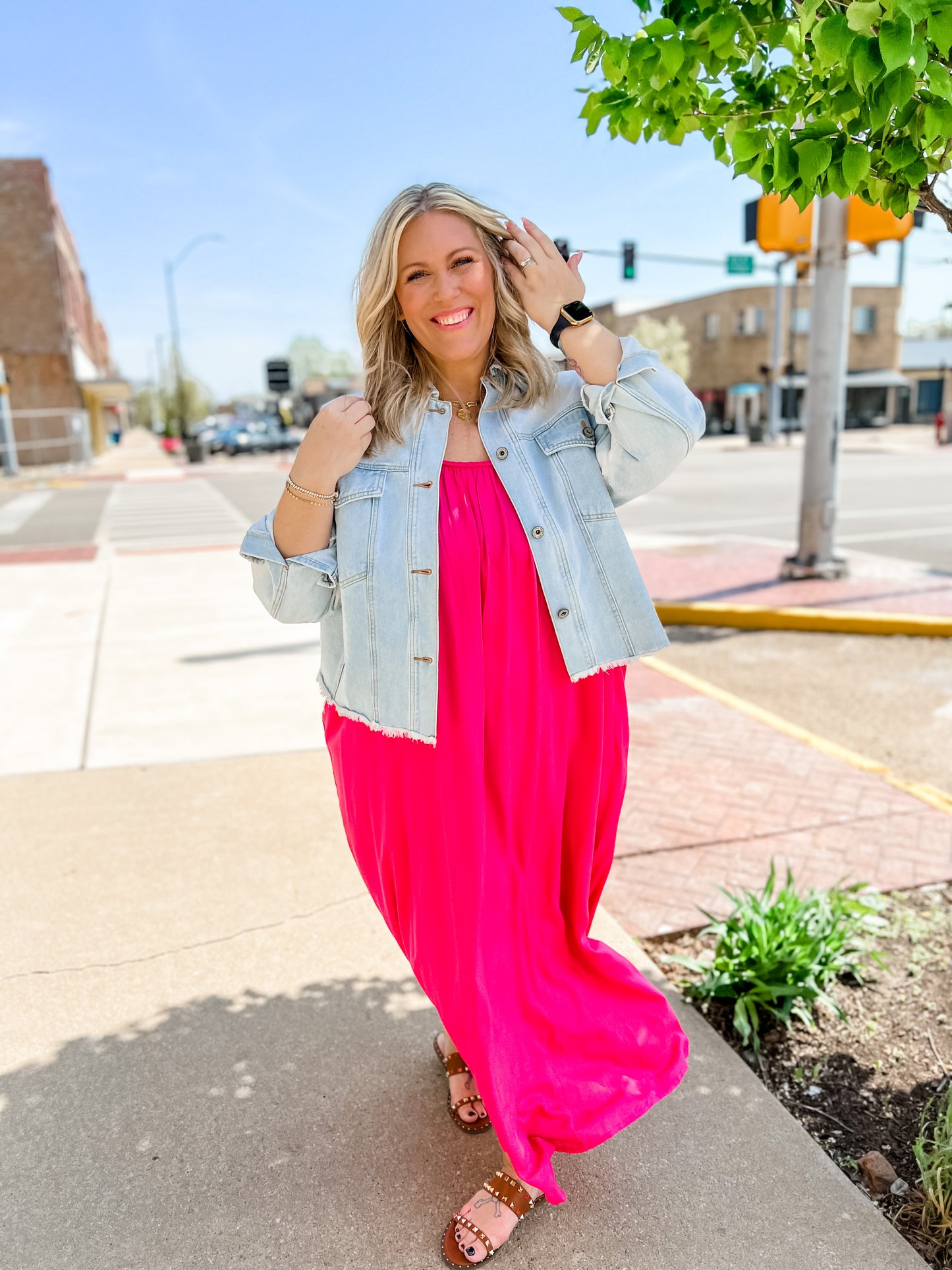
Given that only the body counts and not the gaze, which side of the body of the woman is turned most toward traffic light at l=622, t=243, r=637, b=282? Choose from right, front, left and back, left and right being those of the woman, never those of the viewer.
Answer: back

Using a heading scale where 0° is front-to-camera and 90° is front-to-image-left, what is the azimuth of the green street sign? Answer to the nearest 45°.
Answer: approximately 0°

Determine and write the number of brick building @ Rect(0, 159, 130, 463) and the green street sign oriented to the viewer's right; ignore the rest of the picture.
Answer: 1

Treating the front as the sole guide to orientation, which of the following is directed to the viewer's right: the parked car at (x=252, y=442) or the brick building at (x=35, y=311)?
the brick building

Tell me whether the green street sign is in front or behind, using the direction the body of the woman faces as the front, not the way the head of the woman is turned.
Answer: behind

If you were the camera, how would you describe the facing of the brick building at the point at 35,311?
facing to the right of the viewer

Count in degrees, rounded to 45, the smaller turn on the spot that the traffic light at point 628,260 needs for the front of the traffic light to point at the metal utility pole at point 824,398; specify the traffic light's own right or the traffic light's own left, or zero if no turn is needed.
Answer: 0° — it already faces it

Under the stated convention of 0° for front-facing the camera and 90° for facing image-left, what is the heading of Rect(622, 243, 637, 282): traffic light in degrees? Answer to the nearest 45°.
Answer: approximately 0°
